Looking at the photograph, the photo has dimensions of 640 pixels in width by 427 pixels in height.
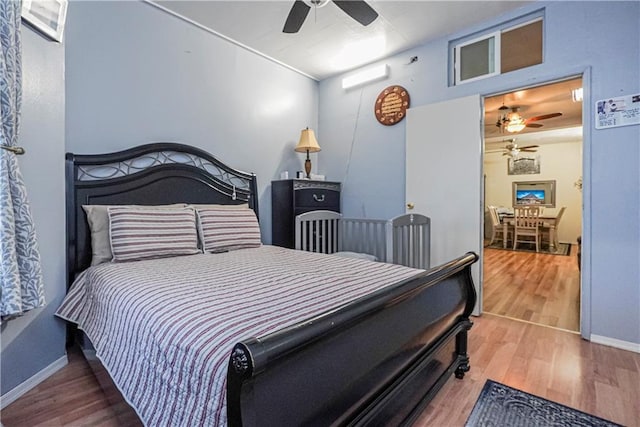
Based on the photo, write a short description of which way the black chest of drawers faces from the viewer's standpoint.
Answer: facing the viewer and to the right of the viewer

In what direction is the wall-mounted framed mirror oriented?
toward the camera

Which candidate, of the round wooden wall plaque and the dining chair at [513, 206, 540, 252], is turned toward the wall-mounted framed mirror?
the dining chair

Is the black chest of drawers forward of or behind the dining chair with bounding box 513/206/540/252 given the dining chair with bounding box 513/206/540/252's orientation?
behind

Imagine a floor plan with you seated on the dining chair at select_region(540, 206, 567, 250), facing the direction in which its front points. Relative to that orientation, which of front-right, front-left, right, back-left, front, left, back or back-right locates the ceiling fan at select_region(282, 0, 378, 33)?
left

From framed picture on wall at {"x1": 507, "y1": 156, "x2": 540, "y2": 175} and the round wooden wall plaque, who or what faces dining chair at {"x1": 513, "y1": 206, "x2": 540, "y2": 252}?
the framed picture on wall

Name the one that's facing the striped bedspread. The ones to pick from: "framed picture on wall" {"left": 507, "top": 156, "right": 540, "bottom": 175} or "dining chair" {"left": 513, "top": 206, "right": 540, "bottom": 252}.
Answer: the framed picture on wall

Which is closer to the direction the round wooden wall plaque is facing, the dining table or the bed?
the bed

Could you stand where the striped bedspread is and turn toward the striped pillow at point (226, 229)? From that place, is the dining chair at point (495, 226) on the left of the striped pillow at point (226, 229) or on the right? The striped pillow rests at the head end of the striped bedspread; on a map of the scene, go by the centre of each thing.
right

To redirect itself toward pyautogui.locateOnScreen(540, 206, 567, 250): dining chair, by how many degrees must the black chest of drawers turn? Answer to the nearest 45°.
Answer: approximately 90° to its left

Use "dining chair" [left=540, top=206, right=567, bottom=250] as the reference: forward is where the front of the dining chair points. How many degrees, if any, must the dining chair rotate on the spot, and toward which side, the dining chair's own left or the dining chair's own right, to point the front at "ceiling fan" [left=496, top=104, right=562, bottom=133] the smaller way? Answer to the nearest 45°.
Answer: approximately 90° to the dining chair's own left

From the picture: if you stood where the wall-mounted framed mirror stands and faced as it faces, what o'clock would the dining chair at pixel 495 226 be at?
The dining chair is roughly at 1 o'clock from the wall-mounted framed mirror.

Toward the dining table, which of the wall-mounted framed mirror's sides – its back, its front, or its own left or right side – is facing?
front

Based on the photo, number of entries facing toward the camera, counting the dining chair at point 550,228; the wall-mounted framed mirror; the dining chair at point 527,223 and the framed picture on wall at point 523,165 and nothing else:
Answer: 2

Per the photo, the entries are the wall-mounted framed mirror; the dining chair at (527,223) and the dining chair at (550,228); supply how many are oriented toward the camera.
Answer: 1

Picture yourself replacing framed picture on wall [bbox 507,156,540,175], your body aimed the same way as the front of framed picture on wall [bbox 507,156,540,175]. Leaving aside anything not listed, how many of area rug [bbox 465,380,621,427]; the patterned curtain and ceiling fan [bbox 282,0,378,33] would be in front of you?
3

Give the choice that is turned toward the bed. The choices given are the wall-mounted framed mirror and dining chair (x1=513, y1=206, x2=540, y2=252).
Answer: the wall-mounted framed mirror

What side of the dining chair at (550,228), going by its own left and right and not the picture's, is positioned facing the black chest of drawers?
left
